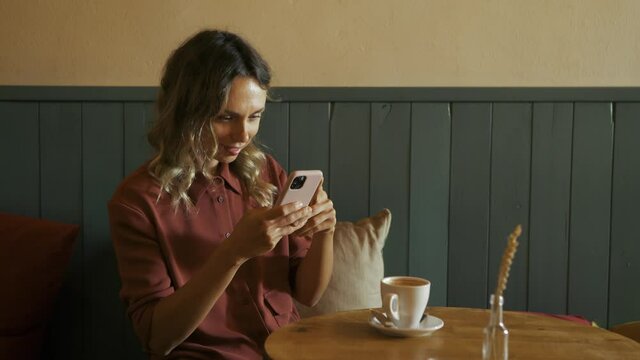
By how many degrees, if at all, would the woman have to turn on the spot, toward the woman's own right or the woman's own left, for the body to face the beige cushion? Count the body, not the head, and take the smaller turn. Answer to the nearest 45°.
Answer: approximately 90° to the woman's own left

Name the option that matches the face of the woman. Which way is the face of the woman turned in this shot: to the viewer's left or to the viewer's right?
to the viewer's right

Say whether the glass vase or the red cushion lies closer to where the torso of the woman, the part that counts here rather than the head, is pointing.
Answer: the glass vase

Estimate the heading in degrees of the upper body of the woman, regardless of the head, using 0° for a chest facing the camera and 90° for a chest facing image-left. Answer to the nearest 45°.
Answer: approximately 315°

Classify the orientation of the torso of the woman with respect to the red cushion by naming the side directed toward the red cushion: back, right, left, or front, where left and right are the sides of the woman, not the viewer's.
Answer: back

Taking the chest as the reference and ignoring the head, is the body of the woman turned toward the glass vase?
yes
